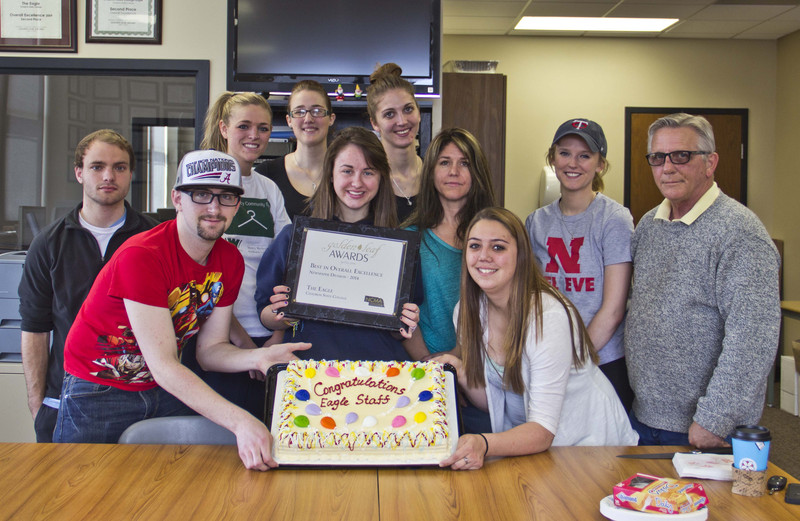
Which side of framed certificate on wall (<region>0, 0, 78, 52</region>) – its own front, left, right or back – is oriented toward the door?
left

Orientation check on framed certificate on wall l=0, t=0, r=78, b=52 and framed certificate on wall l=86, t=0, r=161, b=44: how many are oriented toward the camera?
2

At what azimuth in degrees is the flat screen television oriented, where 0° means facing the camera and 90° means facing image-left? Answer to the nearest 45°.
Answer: approximately 0°

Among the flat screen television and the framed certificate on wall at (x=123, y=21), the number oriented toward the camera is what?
2

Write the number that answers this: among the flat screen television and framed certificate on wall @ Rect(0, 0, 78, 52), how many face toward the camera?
2

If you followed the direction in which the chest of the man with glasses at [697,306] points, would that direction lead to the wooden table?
yes
